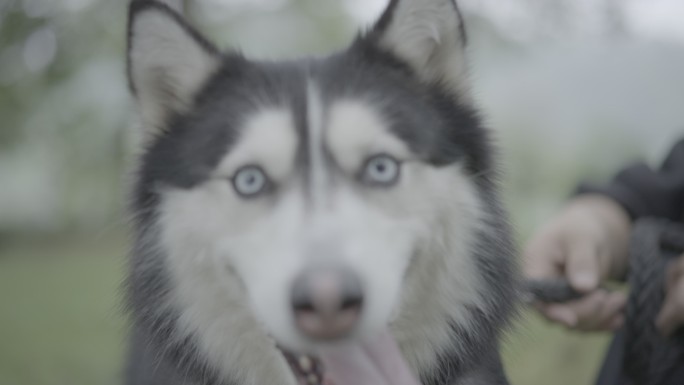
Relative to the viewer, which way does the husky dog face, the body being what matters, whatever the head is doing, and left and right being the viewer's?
facing the viewer
